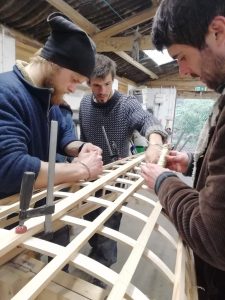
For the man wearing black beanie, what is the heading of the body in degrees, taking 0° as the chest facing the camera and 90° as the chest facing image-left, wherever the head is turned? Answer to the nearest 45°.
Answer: approximately 270°

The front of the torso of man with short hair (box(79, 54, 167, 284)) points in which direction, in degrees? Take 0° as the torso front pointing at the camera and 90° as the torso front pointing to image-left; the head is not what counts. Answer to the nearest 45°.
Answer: approximately 0°

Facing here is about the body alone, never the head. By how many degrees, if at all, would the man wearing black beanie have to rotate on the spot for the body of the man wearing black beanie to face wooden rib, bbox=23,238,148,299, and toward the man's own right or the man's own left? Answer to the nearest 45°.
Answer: approximately 90° to the man's own right

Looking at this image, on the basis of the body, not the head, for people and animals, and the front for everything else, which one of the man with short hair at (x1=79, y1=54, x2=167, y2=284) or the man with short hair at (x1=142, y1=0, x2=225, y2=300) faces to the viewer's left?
the man with short hair at (x1=142, y1=0, x2=225, y2=300)

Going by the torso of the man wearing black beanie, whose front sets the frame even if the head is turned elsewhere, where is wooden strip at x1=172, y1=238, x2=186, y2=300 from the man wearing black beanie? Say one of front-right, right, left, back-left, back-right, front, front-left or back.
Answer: front-right

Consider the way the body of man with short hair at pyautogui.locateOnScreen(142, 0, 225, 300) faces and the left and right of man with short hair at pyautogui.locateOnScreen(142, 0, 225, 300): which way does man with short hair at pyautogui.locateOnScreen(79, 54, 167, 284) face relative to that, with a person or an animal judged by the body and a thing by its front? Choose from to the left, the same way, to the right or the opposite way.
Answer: to the left

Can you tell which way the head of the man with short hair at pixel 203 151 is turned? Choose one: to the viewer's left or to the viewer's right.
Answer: to the viewer's left

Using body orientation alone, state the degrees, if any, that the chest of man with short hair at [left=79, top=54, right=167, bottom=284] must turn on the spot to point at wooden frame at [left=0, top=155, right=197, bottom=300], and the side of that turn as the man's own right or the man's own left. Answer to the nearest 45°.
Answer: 0° — they already face it

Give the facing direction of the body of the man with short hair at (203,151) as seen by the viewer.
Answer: to the viewer's left
